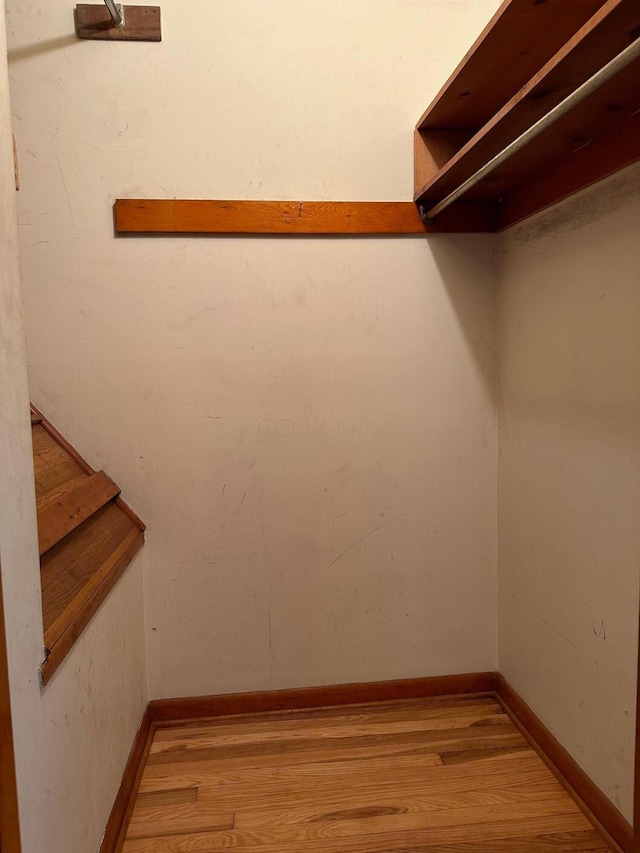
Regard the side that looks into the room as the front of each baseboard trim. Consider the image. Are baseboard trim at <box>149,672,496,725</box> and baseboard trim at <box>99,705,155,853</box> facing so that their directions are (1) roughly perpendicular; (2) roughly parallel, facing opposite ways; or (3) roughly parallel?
roughly perpendicular

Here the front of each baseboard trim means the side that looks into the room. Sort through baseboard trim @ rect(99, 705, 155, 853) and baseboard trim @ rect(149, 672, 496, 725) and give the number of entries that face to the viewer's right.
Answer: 1

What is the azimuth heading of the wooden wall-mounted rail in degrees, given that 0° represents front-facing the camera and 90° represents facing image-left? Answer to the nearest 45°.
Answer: approximately 0°

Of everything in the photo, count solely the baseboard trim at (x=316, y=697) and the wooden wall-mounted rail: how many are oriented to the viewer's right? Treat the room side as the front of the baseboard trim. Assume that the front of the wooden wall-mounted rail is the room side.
0

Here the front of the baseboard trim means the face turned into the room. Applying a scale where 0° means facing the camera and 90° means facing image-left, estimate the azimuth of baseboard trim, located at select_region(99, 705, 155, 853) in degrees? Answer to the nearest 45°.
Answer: approximately 270°

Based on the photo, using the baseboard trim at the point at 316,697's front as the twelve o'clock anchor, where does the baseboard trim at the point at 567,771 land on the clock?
the baseboard trim at the point at 567,771 is roughly at 10 o'clock from the baseboard trim at the point at 316,697.
